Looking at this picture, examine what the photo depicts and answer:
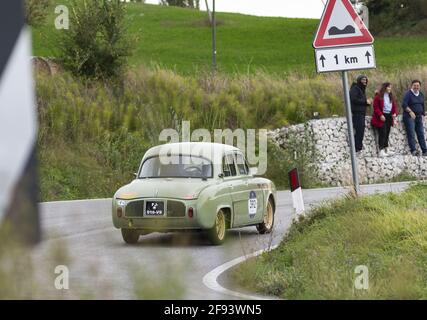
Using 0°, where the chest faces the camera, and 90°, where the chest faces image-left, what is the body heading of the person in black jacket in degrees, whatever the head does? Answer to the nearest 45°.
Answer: approximately 315°

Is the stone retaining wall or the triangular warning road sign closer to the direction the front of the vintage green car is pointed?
the stone retaining wall
